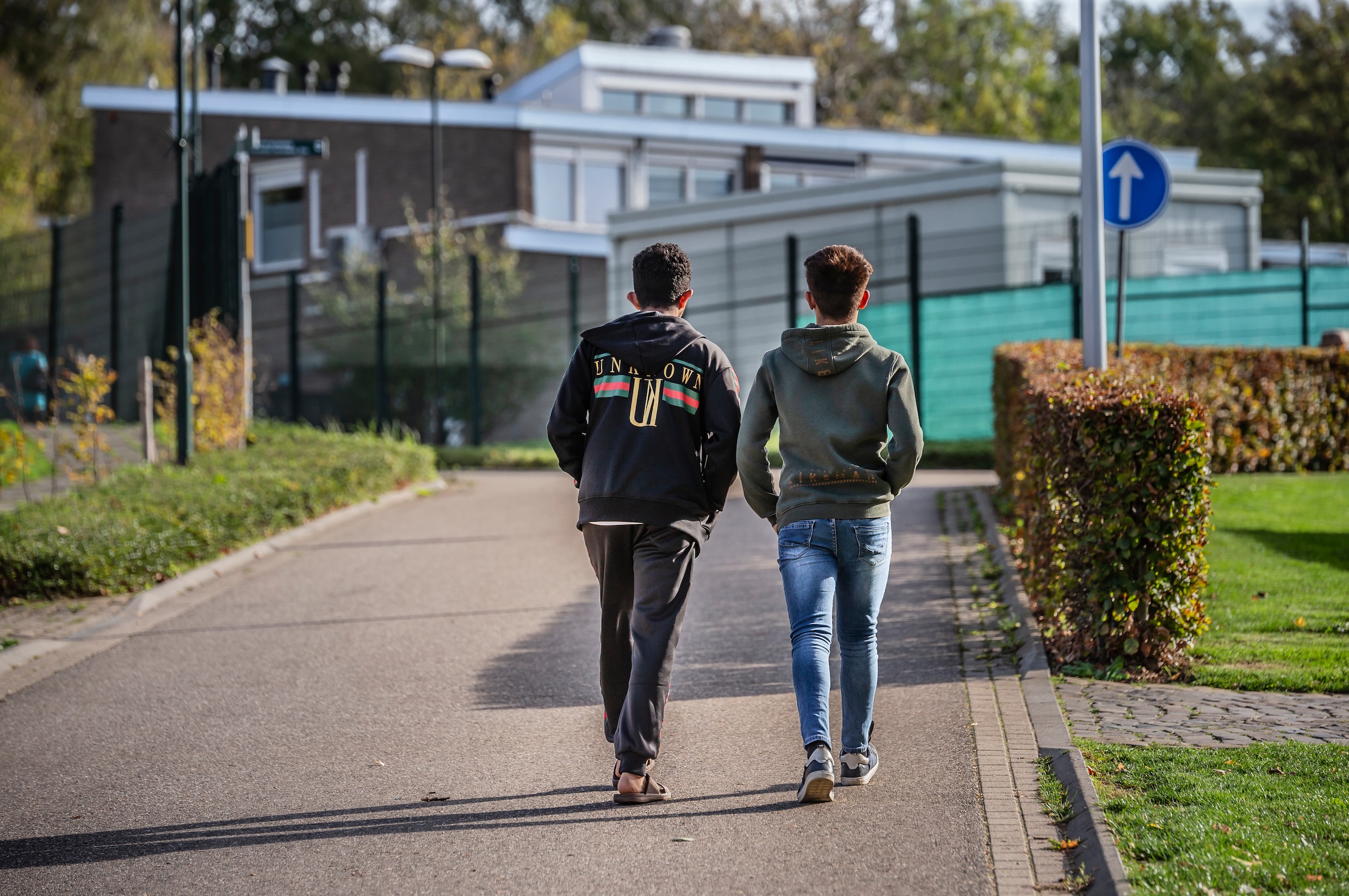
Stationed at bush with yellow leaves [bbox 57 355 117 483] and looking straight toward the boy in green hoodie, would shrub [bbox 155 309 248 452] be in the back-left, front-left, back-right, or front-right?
back-left

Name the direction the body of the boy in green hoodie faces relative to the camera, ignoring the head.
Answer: away from the camera

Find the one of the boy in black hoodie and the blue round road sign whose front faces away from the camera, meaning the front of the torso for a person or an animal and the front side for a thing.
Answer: the boy in black hoodie

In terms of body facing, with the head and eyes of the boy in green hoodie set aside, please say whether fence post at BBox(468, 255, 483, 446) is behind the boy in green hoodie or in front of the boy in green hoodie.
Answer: in front

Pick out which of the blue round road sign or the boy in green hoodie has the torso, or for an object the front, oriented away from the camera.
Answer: the boy in green hoodie

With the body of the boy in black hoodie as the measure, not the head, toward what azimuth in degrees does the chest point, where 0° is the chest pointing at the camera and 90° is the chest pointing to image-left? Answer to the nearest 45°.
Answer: approximately 180°

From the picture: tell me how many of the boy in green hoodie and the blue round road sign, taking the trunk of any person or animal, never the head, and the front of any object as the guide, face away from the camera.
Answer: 1

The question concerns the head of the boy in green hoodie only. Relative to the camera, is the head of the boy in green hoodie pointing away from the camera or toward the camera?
away from the camera

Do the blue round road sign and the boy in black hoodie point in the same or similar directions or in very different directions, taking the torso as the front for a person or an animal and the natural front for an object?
very different directions

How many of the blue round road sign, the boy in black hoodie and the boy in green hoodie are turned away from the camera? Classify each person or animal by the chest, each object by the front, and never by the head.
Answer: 2
